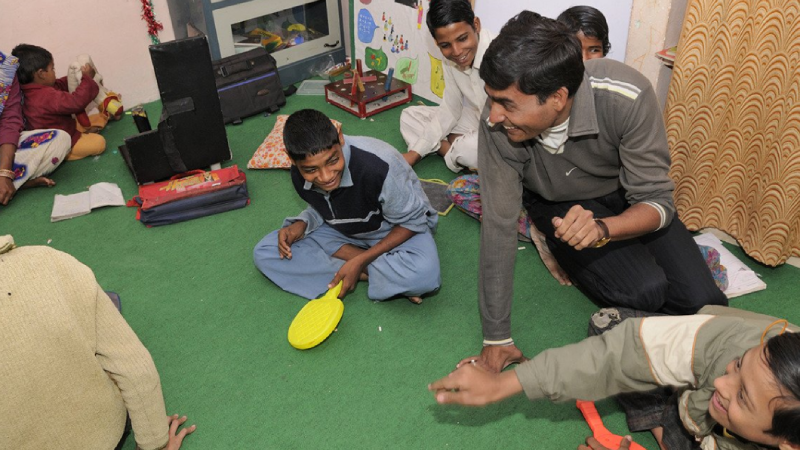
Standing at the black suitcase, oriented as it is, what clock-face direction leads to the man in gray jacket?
The man in gray jacket is roughly at 11 o'clock from the black suitcase.

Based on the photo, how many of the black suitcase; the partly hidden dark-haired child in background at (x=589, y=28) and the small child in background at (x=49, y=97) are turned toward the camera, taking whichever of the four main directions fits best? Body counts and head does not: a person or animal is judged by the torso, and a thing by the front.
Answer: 2

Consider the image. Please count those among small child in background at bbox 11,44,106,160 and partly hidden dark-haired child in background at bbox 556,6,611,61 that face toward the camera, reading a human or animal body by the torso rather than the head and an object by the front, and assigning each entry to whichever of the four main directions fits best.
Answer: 1

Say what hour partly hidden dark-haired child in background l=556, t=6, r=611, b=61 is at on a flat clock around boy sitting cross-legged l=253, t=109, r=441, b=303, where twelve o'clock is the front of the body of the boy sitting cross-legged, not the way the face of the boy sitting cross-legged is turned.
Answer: The partly hidden dark-haired child in background is roughly at 7 o'clock from the boy sitting cross-legged.

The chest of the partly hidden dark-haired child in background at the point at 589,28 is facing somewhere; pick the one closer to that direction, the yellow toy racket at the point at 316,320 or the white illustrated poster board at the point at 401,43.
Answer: the yellow toy racket

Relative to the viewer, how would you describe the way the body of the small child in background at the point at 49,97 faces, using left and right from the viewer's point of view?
facing to the right of the viewer

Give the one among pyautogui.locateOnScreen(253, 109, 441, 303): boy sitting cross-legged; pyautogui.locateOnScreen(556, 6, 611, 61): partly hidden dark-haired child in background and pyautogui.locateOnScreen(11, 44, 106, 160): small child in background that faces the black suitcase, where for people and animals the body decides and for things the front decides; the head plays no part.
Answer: pyautogui.locateOnScreen(11, 44, 106, 160): small child in background

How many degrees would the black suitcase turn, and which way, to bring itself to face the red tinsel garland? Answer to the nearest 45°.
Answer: approximately 135° to its right

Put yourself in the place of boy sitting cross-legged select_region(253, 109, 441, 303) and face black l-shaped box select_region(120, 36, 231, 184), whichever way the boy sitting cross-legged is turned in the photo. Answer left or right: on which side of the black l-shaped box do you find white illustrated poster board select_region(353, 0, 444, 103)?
right

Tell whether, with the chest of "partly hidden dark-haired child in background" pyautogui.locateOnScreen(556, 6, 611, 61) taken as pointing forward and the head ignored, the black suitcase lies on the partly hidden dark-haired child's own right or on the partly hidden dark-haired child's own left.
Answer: on the partly hidden dark-haired child's own right

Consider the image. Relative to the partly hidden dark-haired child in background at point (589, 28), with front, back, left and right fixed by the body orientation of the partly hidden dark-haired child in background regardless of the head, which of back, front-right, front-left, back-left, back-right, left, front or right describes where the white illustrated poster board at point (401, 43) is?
back-right

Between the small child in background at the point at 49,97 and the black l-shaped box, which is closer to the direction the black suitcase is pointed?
the black l-shaped box

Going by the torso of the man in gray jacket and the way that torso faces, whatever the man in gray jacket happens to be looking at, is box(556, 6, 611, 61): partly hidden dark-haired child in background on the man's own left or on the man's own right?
on the man's own right
